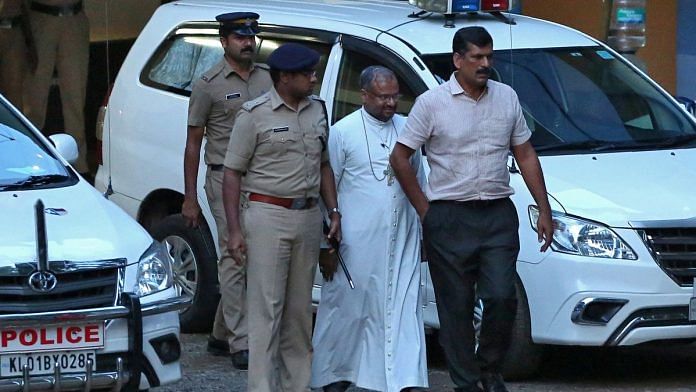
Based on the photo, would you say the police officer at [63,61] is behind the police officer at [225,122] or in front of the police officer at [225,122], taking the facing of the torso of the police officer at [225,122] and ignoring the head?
behind

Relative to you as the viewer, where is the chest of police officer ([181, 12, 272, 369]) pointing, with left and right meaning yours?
facing the viewer and to the right of the viewer

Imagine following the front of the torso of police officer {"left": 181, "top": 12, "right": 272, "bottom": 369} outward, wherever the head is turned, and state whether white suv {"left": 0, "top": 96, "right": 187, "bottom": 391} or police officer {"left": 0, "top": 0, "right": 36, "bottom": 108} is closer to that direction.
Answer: the white suv

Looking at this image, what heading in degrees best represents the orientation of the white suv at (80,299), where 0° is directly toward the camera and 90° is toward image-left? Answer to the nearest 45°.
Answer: approximately 315°

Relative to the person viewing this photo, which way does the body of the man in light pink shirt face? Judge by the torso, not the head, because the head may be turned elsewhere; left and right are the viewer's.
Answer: facing the viewer

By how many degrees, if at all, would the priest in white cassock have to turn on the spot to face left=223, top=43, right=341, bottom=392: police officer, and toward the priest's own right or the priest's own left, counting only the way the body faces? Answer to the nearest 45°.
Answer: approximately 135° to the priest's own right

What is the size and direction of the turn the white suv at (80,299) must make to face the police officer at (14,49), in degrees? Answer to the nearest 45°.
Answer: approximately 135° to its left

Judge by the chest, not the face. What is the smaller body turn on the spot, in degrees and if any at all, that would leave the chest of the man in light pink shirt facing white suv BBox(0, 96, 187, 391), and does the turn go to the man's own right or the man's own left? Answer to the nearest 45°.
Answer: approximately 45° to the man's own right
